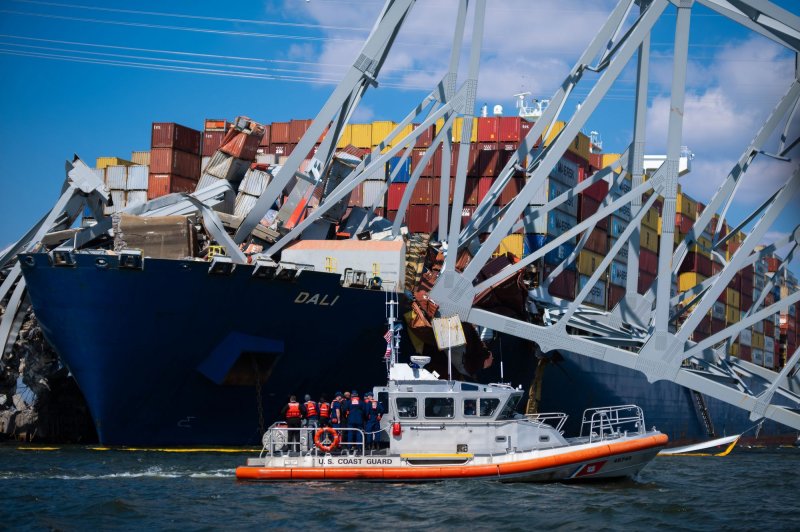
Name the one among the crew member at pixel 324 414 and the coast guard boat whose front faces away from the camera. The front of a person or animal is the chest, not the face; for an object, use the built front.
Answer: the crew member

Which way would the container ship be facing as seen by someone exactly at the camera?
facing the viewer and to the left of the viewer

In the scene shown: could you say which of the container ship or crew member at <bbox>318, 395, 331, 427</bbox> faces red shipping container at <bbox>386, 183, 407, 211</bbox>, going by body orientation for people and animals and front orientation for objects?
the crew member

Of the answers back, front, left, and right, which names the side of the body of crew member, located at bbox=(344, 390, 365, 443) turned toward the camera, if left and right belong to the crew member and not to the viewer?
back

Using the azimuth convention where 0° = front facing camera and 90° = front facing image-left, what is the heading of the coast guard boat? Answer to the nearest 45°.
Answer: approximately 270°

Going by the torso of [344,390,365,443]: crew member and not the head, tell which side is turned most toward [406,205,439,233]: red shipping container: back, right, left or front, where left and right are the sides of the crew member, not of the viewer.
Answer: front

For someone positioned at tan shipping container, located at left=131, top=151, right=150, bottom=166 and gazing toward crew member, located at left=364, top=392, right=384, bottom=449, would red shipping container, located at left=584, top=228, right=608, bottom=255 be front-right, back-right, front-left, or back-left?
front-left

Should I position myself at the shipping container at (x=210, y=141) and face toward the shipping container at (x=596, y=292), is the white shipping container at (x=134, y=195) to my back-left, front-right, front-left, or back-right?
back-right

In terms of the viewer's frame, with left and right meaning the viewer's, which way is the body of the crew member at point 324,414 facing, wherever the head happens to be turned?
facing away from the viewer

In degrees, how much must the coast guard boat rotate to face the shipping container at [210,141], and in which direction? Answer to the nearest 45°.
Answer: approximately 135° to its left

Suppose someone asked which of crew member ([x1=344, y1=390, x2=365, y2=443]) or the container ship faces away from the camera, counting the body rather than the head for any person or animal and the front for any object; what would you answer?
the crew member

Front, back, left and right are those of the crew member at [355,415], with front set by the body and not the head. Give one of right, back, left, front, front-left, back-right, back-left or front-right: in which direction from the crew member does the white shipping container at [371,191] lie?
front
